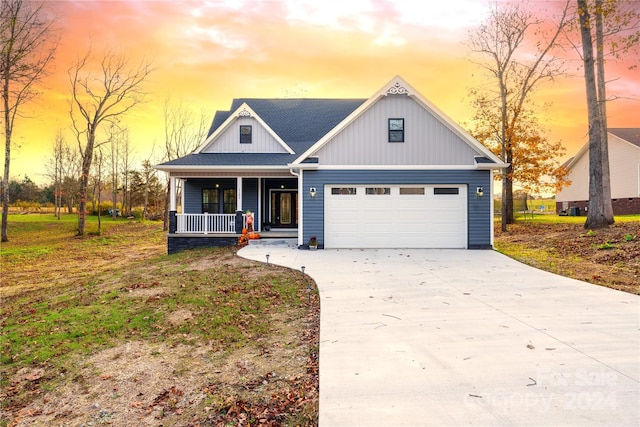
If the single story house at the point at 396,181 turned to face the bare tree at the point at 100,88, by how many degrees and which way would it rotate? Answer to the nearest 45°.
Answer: approximately 135° to its right

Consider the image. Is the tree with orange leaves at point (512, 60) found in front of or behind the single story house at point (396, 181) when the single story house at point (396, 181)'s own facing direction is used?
behind

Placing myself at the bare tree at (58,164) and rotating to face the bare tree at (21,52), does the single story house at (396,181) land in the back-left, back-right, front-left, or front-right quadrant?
front-left

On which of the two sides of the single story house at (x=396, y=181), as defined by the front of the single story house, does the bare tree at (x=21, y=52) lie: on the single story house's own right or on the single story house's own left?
on the single story house's own right

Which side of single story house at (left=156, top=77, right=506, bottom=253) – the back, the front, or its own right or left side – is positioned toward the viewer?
front

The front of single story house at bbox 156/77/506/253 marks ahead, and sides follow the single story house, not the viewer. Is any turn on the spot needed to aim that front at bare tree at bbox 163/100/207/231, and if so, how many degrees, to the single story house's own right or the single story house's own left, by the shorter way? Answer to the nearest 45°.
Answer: approximately 135° to the single story house's own right

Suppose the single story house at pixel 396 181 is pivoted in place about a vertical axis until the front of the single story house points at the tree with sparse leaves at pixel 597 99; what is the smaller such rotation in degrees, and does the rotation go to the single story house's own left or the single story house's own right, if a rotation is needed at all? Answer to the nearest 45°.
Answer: approximately 90° to the single story house's own left

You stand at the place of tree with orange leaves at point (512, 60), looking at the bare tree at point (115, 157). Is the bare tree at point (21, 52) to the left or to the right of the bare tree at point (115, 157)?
left

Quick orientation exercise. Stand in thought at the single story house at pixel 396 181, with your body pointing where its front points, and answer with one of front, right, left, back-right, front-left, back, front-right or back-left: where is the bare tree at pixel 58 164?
back-right
